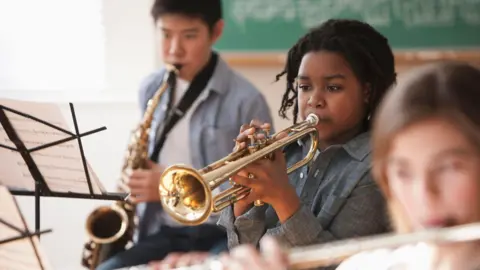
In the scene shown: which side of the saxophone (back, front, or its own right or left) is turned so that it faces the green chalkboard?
back

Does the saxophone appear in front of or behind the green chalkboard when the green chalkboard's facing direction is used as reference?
in front

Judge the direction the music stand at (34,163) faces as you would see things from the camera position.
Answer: facing away from the viewer and to the right of the viewer

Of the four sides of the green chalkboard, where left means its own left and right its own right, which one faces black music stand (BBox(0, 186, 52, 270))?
front

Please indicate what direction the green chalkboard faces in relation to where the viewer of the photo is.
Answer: facing the viewer

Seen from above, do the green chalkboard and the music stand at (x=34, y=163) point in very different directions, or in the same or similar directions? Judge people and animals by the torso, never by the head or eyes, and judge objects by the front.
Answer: very different directions

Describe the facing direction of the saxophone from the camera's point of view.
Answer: facing the viewer and to the left of the viewer

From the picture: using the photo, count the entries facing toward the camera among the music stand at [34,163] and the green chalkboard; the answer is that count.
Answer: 1

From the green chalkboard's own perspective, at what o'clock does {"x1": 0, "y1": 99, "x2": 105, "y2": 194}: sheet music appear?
The sheet music is roughly at 1 o'clock from the green chalkboard.

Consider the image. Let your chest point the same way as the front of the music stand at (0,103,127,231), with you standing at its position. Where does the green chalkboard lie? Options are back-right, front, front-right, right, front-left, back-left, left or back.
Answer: front

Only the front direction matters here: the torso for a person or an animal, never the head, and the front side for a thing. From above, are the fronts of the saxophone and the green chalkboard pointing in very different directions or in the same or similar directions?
same or similar directions

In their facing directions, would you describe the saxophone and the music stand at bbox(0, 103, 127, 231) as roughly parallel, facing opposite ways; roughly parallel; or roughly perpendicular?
roughly parallel, facing opposite ways

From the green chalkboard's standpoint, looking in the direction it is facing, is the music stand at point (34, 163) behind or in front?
in front
